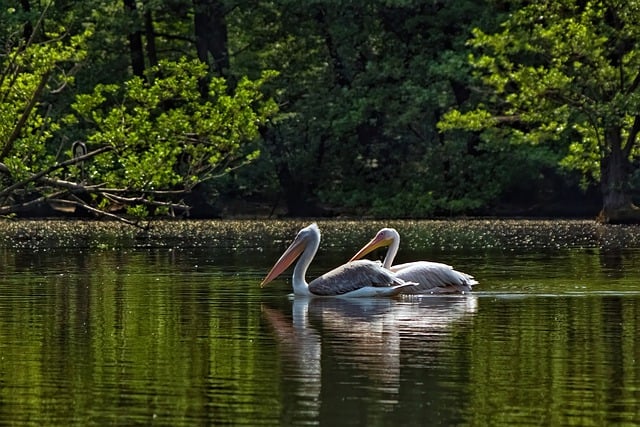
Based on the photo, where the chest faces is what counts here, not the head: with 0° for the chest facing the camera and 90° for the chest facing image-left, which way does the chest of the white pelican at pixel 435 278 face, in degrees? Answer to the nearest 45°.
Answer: approximately 90°

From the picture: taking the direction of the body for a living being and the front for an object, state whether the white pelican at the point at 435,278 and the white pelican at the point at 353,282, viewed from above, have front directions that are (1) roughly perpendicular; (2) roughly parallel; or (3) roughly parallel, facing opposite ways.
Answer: roughly parallel

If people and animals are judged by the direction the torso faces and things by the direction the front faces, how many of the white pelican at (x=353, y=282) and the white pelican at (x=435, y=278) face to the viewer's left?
2

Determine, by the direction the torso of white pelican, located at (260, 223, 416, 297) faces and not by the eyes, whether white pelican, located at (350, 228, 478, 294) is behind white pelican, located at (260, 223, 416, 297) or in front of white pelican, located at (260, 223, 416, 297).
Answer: behind

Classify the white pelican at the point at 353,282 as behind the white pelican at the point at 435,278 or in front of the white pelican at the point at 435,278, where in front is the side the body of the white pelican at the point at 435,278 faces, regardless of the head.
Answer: in front

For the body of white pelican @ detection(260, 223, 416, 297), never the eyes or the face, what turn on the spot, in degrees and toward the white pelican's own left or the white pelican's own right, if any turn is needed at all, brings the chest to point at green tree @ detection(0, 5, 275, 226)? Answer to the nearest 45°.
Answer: approximately 45° to the white pelican's own right

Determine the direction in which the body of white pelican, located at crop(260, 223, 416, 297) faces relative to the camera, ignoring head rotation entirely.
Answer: to the viewer's left
